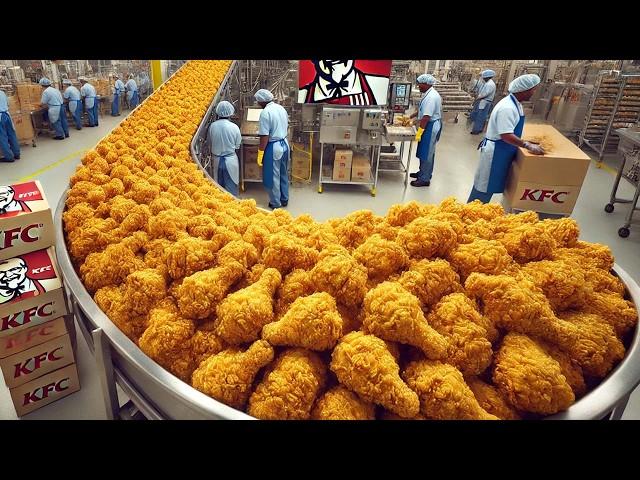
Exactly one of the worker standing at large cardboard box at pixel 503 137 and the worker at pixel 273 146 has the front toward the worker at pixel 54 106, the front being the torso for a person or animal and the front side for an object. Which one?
the worker at pixel 273 146

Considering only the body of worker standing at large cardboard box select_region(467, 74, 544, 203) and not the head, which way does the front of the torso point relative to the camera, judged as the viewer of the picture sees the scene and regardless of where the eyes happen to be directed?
to the viewer's right

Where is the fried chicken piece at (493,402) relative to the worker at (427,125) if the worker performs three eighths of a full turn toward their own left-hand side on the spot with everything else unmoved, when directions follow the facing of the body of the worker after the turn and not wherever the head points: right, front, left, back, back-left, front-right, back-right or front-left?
front-right

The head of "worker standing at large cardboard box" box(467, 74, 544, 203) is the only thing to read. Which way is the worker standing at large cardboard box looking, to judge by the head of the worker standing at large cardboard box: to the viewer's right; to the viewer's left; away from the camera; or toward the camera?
to the viewer's right

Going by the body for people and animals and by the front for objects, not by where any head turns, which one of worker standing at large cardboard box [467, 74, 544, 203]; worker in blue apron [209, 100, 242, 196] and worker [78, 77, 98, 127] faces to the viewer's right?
the worker standing at large cardboard box

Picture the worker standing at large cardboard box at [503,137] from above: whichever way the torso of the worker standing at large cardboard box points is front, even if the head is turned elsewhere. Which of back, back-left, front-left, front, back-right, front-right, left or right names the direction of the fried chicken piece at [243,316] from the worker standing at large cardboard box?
right

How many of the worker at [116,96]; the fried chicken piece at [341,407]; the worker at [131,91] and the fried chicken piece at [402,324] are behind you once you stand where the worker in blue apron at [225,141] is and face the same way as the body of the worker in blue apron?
2

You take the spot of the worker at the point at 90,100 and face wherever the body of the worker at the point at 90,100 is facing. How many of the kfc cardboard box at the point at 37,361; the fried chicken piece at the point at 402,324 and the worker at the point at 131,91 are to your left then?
2

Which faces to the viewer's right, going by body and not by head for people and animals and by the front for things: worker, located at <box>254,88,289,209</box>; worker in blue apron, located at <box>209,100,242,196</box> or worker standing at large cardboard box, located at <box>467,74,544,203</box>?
the worker standing at large cardboard box
